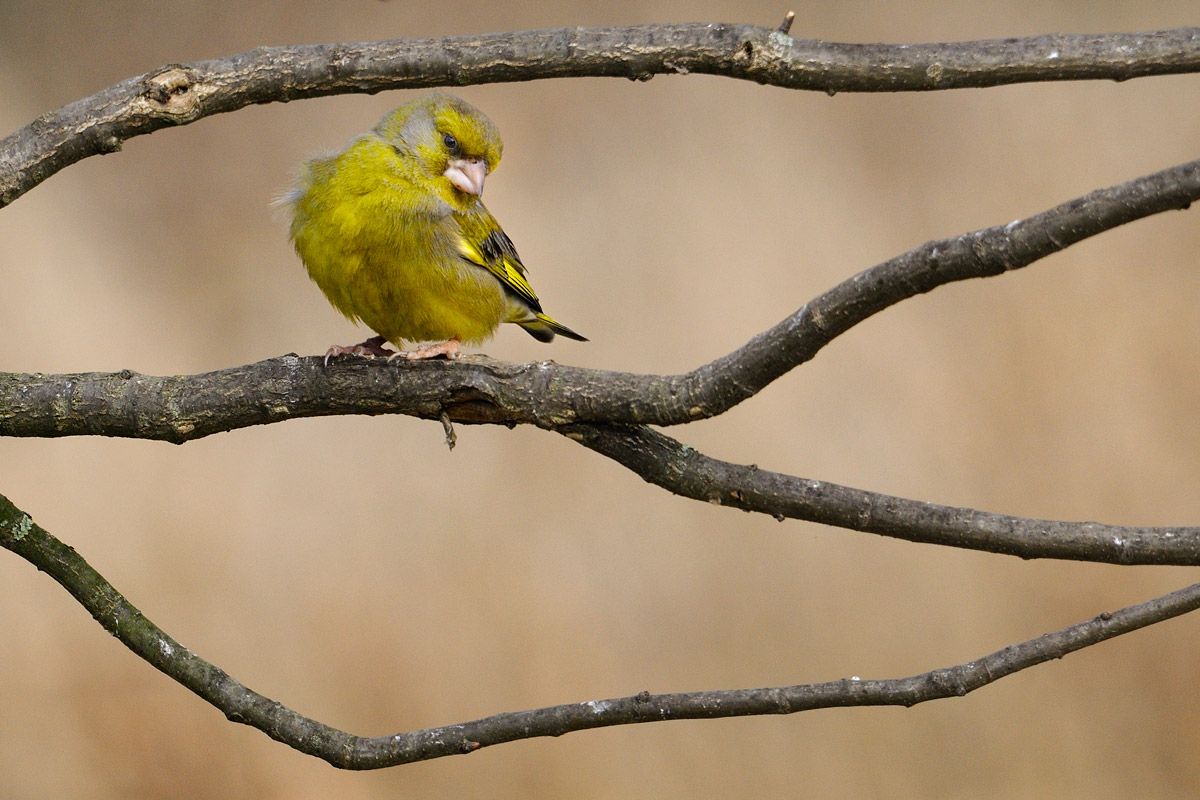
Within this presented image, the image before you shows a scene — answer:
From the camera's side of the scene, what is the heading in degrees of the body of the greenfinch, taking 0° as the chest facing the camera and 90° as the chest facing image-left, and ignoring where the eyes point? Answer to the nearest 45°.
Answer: approximately 45°
